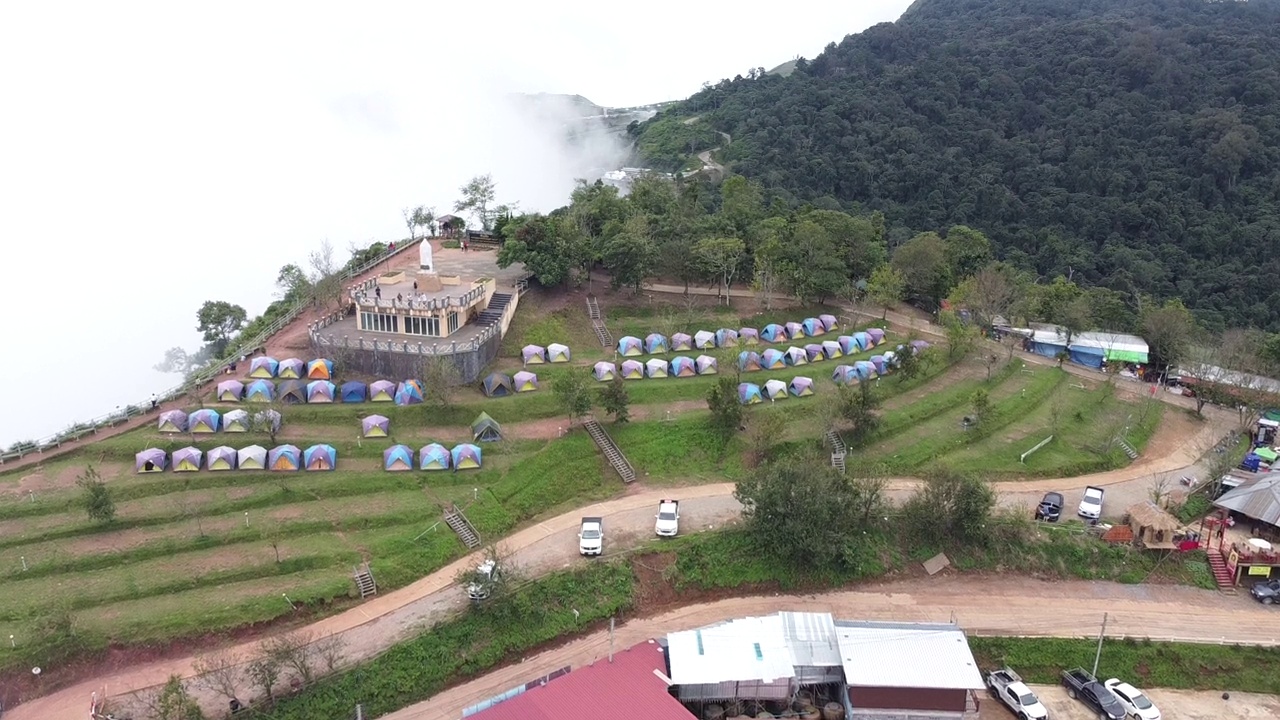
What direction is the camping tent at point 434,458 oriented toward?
toward the camera

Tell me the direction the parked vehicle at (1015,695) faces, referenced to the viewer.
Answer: facing the viewer and to the right of the viewer

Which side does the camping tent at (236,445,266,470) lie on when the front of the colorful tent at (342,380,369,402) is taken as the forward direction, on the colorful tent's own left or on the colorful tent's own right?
on the colorful tent's own right

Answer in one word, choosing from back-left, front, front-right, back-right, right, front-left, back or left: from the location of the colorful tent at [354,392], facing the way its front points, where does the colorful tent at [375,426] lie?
front

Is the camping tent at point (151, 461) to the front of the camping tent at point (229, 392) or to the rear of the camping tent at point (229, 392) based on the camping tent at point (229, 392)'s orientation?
to the front

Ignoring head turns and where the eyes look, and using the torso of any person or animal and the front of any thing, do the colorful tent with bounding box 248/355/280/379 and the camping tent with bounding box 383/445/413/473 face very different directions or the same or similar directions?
same or similar directions

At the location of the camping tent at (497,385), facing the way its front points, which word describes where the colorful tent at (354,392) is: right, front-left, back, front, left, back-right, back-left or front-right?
right

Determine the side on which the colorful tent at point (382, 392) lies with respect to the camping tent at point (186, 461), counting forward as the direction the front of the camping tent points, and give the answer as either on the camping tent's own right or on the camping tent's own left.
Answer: on the camping tent's own left

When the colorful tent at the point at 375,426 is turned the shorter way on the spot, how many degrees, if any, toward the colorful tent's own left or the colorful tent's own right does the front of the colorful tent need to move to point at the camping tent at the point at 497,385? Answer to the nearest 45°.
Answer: approximately 90° to the colorful tent's own left

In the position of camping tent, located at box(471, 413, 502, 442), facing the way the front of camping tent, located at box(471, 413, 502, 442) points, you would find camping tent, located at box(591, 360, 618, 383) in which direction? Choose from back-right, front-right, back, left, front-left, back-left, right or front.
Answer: back-left

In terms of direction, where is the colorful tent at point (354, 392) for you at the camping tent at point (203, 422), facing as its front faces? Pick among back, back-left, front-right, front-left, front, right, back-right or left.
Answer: left

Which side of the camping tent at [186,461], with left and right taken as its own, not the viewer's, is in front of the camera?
front

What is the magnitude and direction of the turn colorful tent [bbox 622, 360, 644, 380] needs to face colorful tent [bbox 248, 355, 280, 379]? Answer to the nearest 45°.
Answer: approximately 90° to its right
